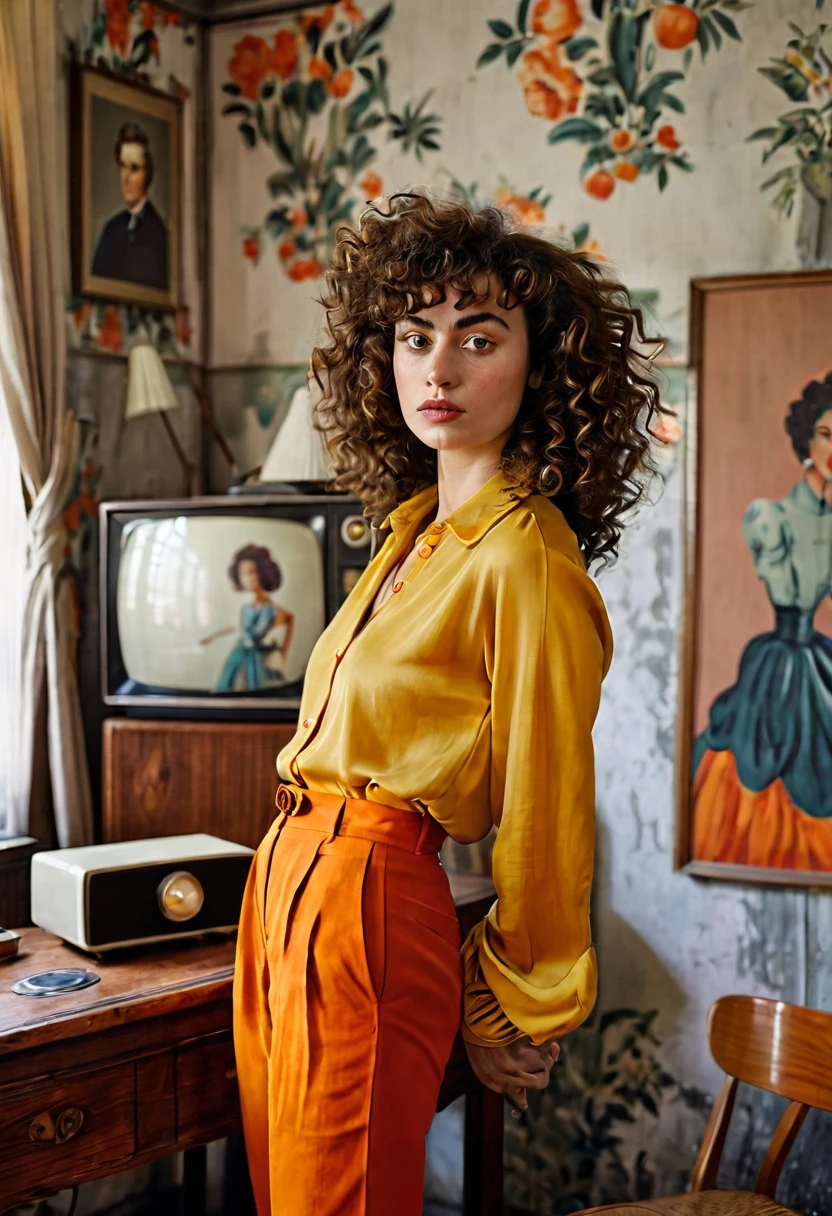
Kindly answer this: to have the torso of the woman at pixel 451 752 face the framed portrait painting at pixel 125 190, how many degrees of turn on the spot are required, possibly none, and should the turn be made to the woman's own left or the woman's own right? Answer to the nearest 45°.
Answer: approximately 90° to the woman's own right

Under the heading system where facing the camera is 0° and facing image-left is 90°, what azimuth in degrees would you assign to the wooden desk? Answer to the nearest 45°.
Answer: approximately 315°

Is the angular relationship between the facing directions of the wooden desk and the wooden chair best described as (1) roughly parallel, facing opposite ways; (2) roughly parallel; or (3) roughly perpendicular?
roughly perpendicular
